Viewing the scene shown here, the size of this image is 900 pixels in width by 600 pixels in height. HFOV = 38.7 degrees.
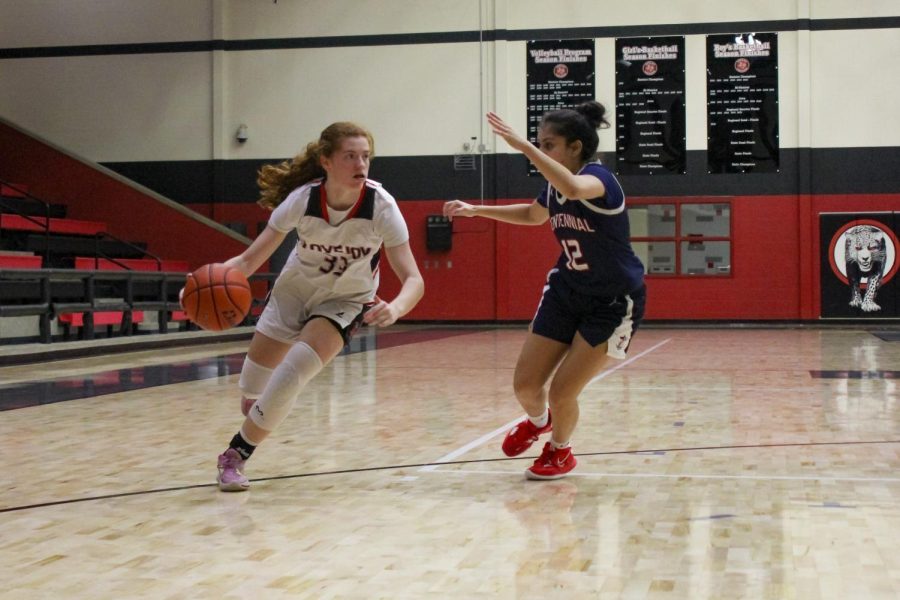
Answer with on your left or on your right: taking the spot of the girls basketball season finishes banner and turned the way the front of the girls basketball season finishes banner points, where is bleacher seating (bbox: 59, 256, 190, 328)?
on your right

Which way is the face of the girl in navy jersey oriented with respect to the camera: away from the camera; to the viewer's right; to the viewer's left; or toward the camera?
to the viewer's left

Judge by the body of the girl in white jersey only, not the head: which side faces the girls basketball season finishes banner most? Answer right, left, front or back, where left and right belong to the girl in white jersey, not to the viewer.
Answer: back

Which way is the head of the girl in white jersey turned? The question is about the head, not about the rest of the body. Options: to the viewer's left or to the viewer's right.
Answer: to the viewer's right

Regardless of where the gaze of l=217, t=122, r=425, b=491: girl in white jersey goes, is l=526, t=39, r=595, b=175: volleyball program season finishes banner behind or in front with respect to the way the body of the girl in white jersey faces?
behind

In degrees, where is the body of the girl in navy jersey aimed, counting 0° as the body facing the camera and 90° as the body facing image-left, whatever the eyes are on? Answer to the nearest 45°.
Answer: approximately 45°

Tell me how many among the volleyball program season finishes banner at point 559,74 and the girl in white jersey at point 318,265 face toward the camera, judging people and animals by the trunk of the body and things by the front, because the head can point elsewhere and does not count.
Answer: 2

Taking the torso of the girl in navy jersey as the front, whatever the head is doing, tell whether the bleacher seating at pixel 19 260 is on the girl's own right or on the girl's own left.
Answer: on the girl's own right

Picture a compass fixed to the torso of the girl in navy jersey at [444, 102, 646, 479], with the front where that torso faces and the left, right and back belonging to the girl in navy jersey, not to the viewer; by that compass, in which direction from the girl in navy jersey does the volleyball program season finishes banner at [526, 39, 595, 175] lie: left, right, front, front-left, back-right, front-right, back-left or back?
back-right

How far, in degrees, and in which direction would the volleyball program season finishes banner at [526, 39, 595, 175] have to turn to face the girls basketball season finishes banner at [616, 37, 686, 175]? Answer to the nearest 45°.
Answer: approximately 90° to its left
